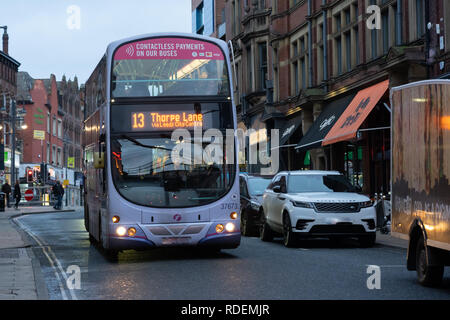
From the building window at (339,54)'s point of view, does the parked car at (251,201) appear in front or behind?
in front

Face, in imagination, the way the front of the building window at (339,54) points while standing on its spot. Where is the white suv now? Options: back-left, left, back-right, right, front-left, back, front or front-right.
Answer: front-left

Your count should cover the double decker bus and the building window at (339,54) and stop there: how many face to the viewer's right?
0

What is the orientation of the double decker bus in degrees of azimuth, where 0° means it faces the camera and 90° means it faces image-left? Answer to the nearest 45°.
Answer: approximately 0°

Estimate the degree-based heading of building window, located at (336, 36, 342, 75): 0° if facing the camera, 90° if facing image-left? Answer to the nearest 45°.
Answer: approximately 45°

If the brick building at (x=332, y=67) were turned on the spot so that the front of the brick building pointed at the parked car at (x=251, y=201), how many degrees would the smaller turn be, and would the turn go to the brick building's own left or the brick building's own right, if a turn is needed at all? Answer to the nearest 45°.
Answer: approximately 45° to the brick building's own left
